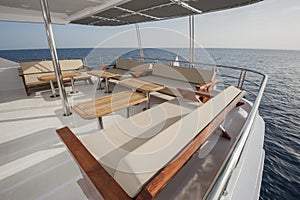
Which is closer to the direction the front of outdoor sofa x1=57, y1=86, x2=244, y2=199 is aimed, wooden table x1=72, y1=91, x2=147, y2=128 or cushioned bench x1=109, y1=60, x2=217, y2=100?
the wooden table

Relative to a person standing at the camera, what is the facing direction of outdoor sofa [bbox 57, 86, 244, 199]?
facing away from the viewer and to the left of the viewer

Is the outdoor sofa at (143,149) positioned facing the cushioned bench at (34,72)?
yes

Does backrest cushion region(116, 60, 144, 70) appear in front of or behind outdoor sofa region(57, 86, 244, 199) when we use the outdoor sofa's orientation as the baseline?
in front

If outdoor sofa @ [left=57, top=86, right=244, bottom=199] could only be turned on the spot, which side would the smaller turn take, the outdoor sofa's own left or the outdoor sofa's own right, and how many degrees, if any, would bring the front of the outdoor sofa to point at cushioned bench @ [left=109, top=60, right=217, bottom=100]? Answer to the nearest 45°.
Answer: approximately 45° to the outdoor sofa's own right

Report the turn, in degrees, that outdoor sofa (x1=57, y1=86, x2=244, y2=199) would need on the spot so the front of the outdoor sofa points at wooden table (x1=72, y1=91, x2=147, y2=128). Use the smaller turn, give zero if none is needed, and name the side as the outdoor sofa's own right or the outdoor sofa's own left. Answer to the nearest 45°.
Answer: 0° — it already faces it
